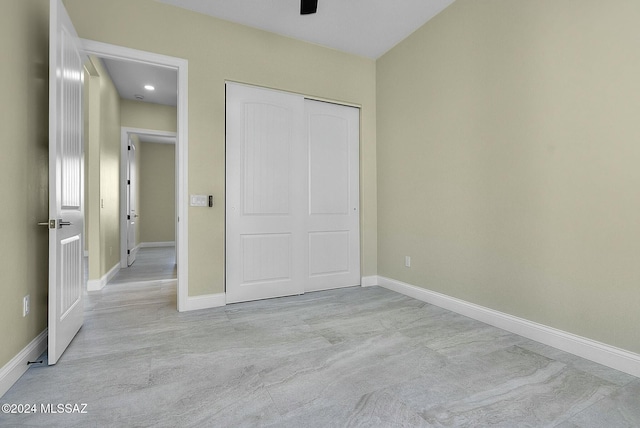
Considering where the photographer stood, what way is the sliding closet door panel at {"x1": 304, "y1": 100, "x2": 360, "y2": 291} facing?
facing the viewer and to the right of the viewer

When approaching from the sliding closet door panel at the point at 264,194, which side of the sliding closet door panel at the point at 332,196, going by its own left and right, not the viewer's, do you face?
right

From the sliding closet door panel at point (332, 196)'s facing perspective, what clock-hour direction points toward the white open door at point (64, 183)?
The white open door is roughly at 3 o'clock from the sliding closet door panel.

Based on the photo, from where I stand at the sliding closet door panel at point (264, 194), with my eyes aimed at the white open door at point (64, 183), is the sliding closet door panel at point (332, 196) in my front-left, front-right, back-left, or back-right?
back-left
